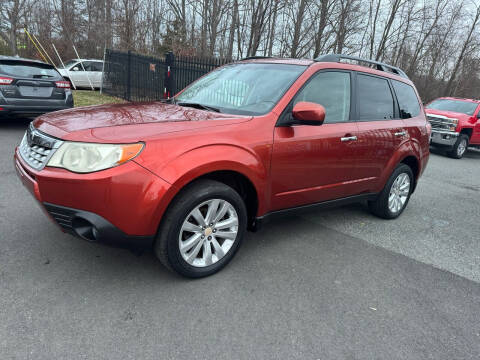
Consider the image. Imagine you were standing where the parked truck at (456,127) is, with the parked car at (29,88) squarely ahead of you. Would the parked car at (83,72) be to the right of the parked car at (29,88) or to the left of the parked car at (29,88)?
right

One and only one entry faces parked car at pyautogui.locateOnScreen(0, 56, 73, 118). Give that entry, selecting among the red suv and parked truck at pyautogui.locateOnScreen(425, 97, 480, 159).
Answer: parked truck at pyautogui.locateOnScreen(425, 97, 480, 159)

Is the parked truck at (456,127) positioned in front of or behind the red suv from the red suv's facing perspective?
behind

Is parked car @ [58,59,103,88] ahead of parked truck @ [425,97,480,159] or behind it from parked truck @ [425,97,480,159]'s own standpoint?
ahead

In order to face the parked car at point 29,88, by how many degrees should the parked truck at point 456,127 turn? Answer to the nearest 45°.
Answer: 0° — it already faces it

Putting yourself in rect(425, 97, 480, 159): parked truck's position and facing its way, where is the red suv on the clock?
The red suv is roughly at 11 o'clock from the parked truck.

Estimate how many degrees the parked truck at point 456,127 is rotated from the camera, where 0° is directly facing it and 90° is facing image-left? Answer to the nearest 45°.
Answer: approximately 45°

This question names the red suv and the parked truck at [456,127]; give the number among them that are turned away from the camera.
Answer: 0

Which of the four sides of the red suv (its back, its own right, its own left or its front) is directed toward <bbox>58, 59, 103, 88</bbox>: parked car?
right

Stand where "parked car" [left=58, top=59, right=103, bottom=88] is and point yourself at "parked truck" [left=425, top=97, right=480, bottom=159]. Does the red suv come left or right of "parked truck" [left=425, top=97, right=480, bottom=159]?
right

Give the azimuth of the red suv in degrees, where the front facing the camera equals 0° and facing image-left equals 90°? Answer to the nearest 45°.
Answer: approximately 45°
